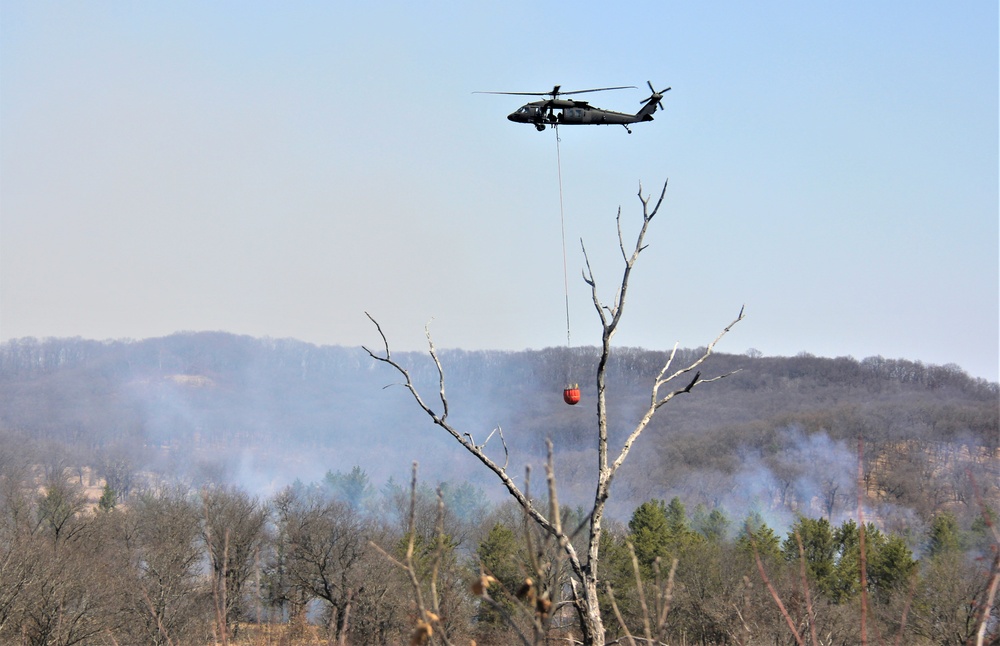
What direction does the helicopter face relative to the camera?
to the viewer's left
